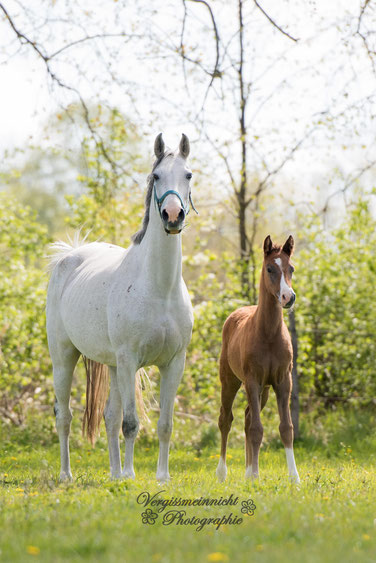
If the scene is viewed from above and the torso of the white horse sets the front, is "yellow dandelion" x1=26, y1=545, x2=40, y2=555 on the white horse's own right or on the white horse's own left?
on the white horse's own right

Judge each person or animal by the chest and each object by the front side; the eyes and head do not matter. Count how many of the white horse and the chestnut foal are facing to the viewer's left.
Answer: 0

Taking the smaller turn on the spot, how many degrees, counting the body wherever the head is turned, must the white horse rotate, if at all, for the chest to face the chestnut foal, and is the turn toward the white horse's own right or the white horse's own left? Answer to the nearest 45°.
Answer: approximately 45° to the white horse's own left

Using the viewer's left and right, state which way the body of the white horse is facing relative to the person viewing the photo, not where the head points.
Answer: facing the viewer and to the right of the viewer

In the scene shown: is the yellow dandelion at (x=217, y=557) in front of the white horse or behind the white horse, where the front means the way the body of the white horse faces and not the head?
in front

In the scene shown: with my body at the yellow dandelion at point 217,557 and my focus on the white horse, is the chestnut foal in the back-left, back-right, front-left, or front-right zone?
front-right

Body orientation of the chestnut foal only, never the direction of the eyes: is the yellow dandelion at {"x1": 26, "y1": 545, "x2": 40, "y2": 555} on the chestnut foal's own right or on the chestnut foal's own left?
on the chestnut foal's own right

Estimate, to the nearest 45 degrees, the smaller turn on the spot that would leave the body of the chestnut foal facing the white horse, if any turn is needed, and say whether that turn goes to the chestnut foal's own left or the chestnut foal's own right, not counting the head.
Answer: approximately 90° to the chestnut foal's own right

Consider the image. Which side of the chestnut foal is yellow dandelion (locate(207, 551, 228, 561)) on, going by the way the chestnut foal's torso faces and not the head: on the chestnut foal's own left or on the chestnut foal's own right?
on the chestnut foal's own right

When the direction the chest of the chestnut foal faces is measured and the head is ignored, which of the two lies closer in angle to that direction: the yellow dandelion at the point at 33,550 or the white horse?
the yellow dandelion
